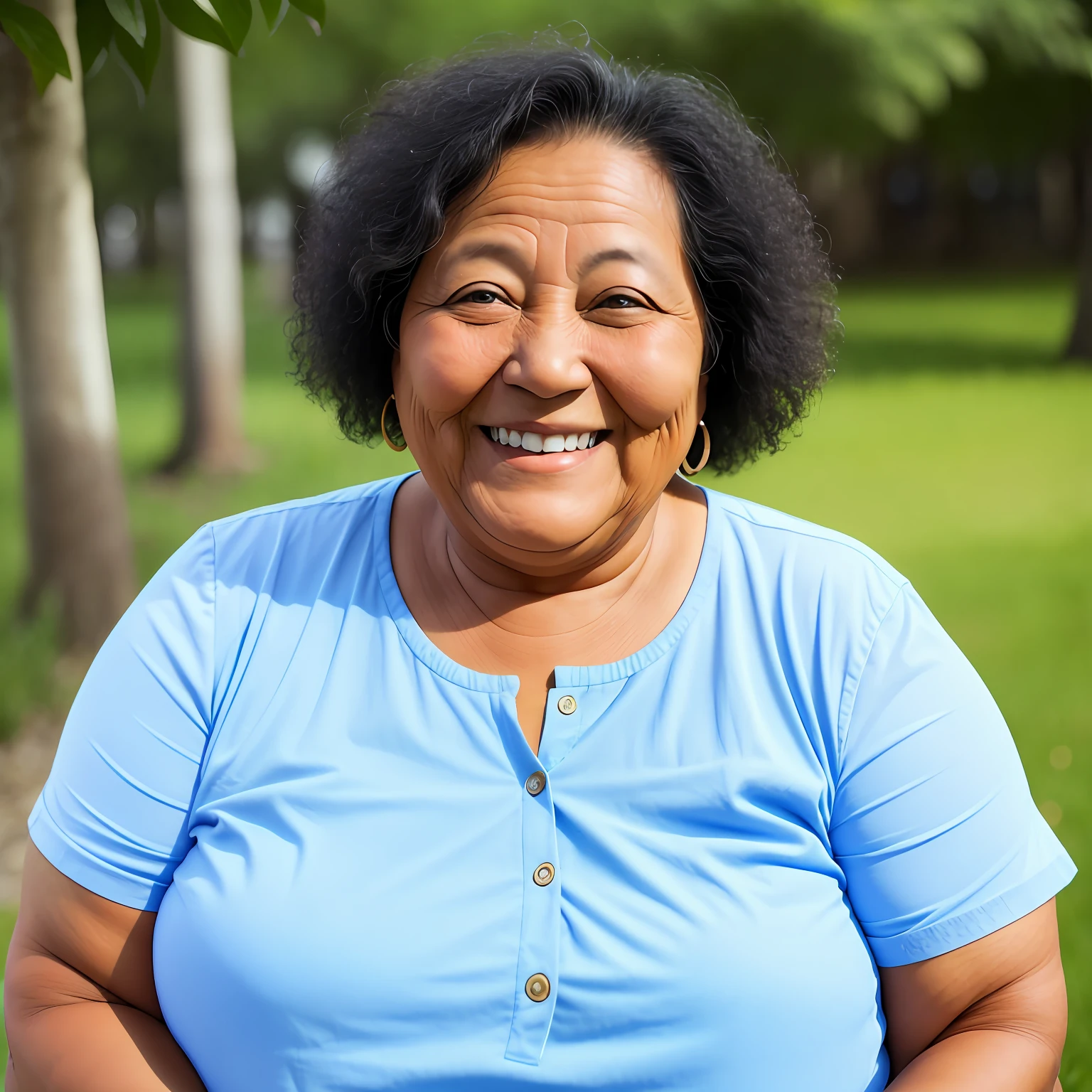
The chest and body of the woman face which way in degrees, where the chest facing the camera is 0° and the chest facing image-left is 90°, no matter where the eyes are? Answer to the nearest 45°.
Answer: approximately 0°

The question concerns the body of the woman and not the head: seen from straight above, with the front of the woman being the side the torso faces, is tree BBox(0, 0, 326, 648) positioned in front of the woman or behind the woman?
behind
